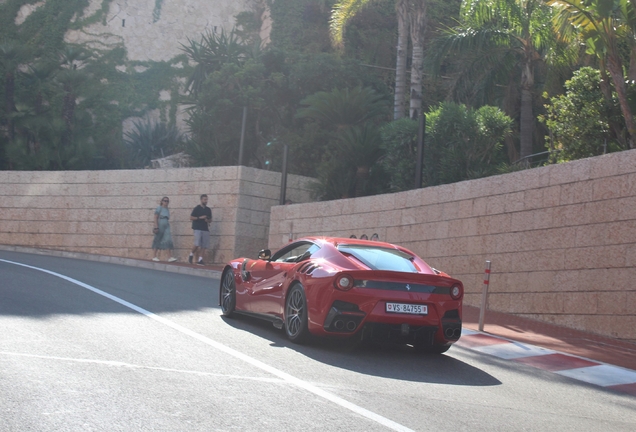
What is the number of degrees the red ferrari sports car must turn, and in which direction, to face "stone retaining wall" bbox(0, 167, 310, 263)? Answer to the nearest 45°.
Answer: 0° — it already faces it

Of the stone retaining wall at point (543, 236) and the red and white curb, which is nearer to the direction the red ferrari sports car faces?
the stone retaining wall

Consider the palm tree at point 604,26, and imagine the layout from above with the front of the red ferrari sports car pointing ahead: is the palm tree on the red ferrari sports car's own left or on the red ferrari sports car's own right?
on the red ferrari sports car's own right

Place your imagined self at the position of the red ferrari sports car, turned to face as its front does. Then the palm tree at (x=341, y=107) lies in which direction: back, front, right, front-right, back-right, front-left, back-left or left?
front-right

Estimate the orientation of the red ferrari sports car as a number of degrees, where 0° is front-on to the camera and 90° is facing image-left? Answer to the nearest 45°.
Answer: approximately 135°

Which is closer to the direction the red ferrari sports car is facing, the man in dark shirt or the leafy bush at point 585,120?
the man in dark shirt

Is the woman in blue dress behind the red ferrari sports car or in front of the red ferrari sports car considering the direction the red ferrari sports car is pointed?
in front

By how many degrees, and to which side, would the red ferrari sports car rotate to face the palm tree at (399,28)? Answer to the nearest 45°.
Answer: approximately 45° to its right
